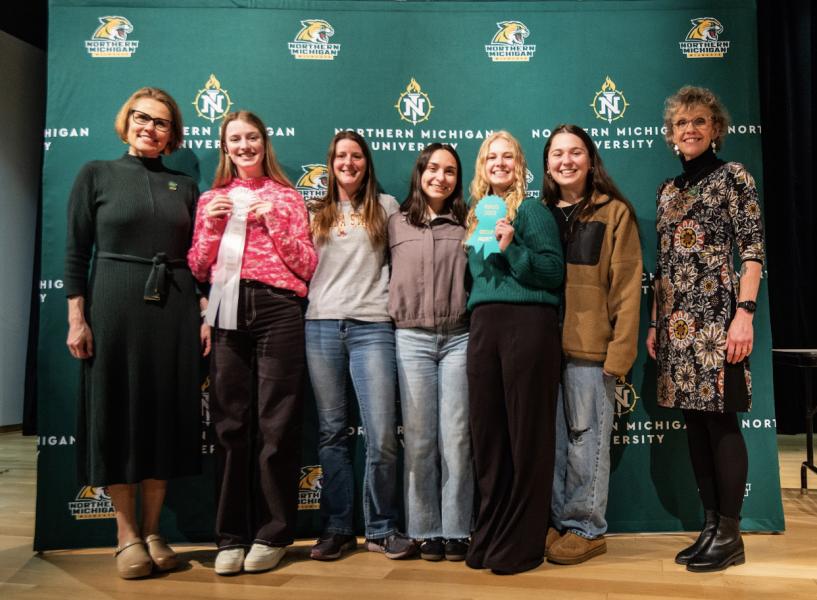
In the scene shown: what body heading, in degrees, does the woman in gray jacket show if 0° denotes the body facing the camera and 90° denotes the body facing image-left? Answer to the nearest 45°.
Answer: approximately 0°

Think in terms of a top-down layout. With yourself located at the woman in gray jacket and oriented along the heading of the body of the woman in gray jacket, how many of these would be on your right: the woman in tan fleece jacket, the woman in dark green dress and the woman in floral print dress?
1

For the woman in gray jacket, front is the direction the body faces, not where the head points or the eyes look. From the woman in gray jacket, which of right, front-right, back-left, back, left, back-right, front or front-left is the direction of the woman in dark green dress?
right

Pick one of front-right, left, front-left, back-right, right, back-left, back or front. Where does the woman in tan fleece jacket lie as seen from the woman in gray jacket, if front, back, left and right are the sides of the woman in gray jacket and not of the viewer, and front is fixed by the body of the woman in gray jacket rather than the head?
left

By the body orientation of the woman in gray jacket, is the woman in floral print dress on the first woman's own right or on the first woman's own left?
on the first woman's own left
